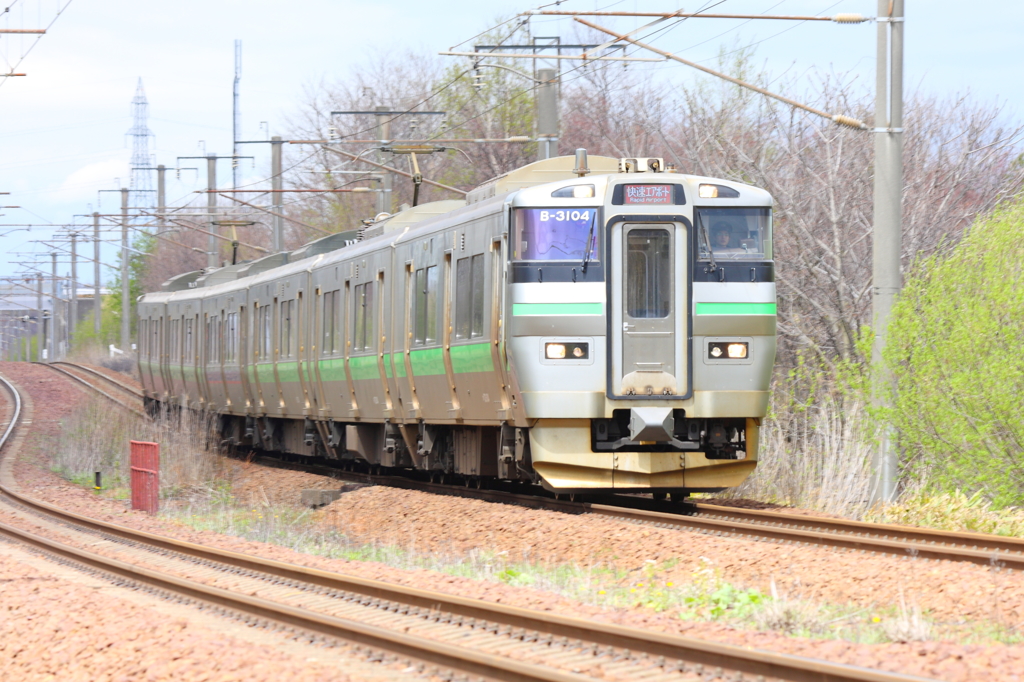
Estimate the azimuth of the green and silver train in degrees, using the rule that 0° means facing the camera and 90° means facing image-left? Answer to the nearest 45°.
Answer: approximately 0°

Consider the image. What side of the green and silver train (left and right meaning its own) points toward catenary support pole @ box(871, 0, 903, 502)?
front

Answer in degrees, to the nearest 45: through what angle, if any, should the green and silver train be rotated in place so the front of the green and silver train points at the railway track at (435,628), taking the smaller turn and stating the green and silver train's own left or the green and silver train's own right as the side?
0° — it already faces it

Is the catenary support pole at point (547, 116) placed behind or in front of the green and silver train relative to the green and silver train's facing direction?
behind

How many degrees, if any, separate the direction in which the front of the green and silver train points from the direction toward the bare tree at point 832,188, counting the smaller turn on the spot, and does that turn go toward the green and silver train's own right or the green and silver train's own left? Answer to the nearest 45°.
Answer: approximately 135° to the green and silver train's own left

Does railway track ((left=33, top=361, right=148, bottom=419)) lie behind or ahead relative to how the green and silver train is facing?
behind

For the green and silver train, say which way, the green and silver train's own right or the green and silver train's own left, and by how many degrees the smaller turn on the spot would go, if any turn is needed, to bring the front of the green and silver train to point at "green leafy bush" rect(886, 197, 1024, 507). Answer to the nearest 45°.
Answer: approximately 90° to the green and silver train's own left
